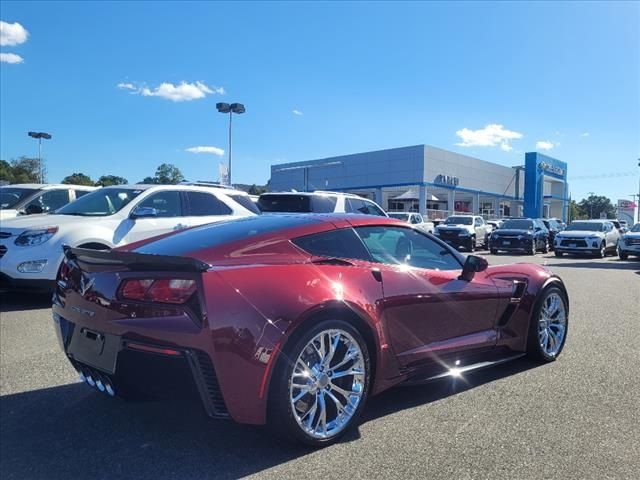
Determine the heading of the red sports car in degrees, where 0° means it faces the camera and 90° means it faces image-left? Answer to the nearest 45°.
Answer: approximately 225°

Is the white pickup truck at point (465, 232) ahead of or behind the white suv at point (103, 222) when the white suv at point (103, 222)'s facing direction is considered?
behind

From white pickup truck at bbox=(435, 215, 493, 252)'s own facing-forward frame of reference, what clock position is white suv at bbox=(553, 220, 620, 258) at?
white suv at bbox=(553, 220, 620, 258) is roughly at 8 o'clock from white pickup truck at bbox=(435, 215, 493, 252).

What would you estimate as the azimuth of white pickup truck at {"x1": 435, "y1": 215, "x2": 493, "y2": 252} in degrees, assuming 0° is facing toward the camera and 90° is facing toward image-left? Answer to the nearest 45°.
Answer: approximately 45°

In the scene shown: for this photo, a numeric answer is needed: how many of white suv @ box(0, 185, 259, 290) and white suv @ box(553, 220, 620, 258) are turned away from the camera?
0

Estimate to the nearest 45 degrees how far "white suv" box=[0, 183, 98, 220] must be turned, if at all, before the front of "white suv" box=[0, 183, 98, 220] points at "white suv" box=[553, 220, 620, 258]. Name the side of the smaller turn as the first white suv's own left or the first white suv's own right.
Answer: approximately 135° to the first white suv's own left

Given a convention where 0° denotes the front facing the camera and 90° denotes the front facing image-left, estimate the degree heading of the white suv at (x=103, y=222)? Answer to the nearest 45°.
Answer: approximately 45°

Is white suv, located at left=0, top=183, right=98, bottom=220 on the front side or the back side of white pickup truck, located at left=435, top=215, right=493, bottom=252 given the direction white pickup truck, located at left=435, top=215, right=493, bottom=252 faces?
on the front side
